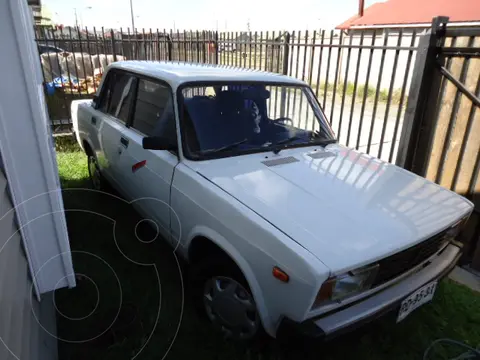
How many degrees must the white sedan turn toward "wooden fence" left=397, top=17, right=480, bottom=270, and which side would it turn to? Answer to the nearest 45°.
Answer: approximately 90° to its left

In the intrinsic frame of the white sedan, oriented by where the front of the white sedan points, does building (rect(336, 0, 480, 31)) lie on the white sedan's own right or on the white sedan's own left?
on the white sedan's own left

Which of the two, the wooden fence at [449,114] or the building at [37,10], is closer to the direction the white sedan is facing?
the wooden fence

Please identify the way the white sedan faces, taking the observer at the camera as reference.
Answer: facing the viewer and to the right of the viewer

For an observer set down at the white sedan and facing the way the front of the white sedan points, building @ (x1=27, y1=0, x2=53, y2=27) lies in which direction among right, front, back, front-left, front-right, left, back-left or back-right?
back
